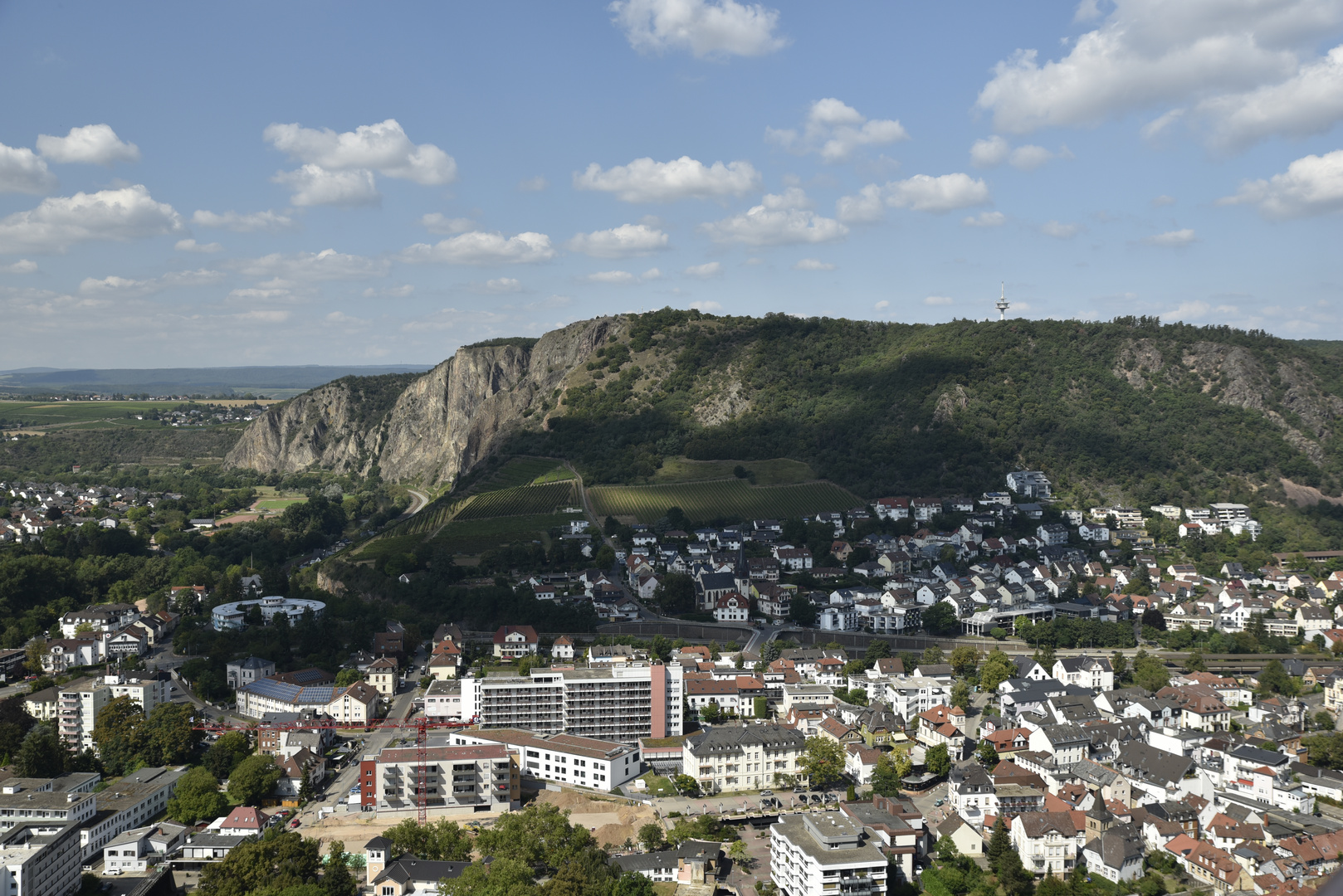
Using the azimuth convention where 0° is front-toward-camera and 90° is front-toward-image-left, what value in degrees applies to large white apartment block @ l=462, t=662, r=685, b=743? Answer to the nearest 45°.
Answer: approximately 0°

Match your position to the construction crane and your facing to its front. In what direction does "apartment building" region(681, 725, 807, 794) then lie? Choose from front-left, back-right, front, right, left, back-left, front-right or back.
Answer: back-left

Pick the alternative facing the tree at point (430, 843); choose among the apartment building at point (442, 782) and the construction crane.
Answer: the apartment building

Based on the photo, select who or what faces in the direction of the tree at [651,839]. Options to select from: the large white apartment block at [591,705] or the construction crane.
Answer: the large white apartment block

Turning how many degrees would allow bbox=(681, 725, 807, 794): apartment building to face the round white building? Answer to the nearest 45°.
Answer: approximately 135° to its right

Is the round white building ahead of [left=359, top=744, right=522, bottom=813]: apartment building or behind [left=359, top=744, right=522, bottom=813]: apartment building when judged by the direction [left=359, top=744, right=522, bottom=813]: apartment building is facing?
behind

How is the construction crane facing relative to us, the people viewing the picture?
facing to the left of the viewer

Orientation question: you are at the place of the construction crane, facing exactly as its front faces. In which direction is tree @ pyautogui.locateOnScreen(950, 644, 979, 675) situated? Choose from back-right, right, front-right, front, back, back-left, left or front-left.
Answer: back

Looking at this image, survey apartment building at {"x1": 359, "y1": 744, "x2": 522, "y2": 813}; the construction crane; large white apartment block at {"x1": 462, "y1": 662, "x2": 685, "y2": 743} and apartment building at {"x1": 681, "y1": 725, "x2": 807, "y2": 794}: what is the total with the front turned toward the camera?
3

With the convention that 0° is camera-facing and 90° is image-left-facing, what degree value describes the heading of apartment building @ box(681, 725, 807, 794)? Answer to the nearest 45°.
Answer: approximately 0°

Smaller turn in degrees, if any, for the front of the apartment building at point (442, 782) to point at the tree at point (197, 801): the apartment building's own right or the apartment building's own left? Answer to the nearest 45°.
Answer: approximately 90° to the apartment building's own right

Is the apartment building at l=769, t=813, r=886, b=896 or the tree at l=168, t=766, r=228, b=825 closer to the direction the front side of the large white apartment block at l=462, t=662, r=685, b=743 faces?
the apartment building

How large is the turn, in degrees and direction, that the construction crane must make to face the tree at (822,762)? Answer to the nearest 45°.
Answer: approximately 135° to its left

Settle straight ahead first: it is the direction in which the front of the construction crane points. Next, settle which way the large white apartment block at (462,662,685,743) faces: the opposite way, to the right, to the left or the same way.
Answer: to the left

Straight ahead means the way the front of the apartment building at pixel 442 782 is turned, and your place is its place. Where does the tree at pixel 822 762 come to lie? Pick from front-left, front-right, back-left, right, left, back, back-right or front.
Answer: left
